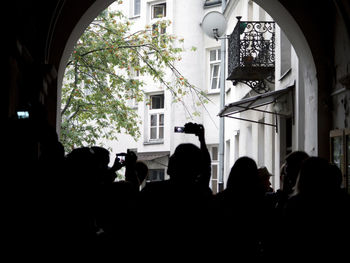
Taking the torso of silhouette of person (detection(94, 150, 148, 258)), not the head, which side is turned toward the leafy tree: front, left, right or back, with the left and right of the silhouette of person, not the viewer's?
front

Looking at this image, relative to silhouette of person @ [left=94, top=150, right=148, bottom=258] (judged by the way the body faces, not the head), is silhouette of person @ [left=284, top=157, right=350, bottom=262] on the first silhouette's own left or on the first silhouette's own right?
on the first silhouette's own right

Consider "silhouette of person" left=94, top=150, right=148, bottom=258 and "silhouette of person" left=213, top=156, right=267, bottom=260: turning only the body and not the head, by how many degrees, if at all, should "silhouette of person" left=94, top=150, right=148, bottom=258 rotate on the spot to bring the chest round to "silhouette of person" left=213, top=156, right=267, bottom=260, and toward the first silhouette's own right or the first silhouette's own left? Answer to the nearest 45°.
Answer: approximately 135° to the first silhouette's own right

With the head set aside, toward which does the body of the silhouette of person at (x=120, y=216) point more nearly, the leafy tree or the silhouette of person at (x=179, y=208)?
the leafy tree

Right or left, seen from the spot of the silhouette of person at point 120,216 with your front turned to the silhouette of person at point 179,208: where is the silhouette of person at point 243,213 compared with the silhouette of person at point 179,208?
left

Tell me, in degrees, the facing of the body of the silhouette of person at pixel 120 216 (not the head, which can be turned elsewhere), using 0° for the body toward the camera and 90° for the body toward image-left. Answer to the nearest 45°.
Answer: approximately 180°

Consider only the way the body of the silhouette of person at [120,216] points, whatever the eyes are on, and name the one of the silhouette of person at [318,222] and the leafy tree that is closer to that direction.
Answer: the leafy tree
